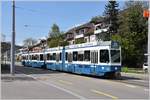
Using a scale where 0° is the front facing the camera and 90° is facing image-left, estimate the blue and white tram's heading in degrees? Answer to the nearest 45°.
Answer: approximately 315°
